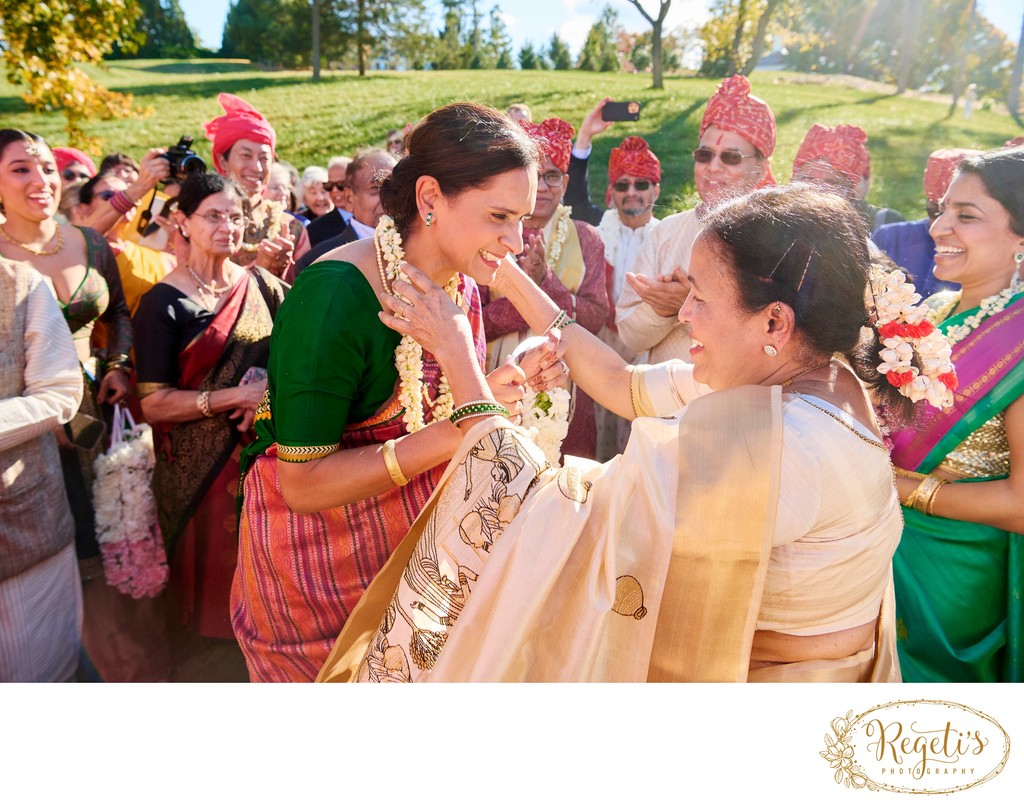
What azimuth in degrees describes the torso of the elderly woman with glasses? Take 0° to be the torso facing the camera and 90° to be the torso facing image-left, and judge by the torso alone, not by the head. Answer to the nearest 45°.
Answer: approximately 315°

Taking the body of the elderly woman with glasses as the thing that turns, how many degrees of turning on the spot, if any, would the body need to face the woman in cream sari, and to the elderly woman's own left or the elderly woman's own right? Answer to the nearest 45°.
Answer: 0° — they already face them

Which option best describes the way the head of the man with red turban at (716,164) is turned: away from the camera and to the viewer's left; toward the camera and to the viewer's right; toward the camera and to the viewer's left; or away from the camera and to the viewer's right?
toward the camera and to the viewer's left

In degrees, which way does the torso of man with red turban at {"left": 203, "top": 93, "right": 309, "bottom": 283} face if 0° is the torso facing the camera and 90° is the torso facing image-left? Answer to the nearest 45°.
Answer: approximately 315°

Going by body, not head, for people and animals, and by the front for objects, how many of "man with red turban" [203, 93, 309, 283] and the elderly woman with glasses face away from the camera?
0

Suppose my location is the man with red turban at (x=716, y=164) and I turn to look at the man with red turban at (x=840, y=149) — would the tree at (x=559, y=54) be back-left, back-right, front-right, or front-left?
front-left

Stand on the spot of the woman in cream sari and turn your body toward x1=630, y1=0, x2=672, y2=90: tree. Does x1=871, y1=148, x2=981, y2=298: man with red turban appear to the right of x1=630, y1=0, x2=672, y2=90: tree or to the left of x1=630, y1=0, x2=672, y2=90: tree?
right

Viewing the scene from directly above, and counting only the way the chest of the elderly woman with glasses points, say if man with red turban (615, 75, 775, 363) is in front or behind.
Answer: in front
